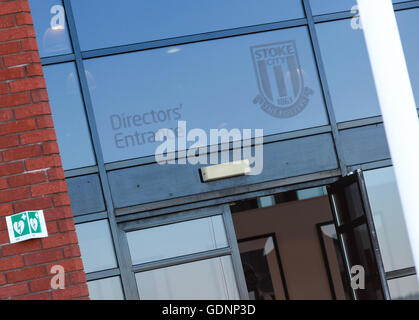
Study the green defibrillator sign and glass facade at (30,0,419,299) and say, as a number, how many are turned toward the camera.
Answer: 2

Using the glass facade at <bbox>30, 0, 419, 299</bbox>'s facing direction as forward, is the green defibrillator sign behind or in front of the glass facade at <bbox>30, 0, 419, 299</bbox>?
in front

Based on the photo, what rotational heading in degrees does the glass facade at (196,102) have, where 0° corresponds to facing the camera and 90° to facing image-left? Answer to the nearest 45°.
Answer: approximately 0°

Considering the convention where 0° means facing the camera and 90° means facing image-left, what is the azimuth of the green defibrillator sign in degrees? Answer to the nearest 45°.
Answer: approximately 0°

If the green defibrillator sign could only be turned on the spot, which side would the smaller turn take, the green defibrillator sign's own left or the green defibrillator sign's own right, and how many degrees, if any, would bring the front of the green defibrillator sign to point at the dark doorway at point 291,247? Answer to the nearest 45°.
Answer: approximately 135° to the green defibrillator sign's own left

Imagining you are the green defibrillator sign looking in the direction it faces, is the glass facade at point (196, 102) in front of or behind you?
behind
